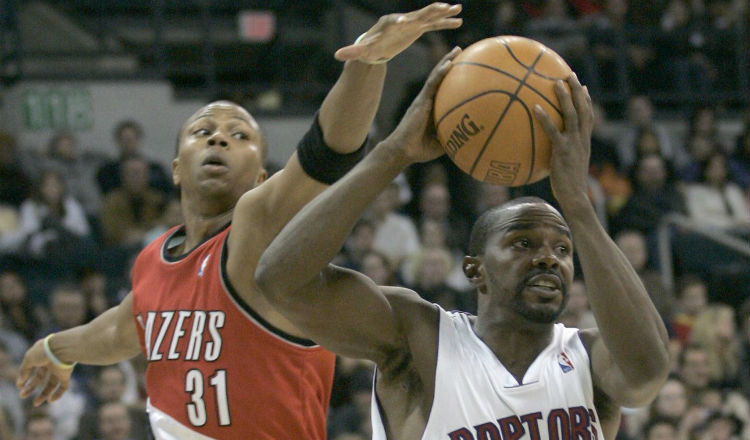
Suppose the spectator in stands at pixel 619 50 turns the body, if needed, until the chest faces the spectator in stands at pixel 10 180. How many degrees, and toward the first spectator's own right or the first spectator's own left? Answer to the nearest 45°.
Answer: approximately 45° to the first spectator's own right

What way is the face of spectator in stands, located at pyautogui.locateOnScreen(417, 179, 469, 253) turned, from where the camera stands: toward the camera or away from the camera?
toward the camera

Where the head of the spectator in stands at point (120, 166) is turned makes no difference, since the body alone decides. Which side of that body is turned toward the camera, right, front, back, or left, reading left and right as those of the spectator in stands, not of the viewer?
front

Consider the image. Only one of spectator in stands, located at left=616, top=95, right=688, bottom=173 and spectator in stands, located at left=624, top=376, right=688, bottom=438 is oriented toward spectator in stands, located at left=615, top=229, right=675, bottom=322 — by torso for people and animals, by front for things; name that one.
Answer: spectator in stands, located at left=616, top=95, right=688, bottom=173

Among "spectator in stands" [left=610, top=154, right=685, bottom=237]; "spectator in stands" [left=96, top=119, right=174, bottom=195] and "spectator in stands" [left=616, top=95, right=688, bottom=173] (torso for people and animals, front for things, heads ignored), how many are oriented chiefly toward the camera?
3

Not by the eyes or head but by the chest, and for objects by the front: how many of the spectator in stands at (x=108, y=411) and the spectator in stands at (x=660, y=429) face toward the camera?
2

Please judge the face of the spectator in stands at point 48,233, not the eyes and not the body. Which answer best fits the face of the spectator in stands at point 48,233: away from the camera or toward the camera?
toward the camera

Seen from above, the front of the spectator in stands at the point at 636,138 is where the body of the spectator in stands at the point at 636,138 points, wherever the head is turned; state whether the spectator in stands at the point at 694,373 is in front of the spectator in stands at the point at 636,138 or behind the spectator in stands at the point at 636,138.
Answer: in front

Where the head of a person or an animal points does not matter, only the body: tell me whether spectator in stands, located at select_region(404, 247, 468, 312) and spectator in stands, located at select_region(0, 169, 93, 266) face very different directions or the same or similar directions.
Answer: same or similar directions

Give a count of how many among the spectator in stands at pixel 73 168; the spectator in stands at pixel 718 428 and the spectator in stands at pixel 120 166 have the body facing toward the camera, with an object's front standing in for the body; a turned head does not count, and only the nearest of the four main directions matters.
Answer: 3

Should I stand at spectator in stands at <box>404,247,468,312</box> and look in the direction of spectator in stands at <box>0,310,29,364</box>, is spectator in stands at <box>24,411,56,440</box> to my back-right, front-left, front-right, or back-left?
front-left

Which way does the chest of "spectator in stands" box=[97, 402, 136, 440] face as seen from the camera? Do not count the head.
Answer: toward the camera

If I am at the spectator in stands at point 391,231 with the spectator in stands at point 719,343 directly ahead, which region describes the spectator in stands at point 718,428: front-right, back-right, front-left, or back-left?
front-right
